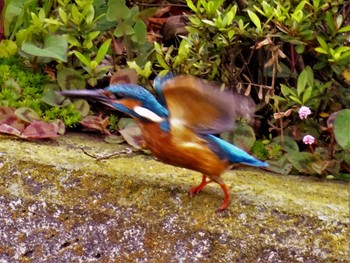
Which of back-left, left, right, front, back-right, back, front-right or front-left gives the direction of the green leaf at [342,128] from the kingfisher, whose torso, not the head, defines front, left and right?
back-right

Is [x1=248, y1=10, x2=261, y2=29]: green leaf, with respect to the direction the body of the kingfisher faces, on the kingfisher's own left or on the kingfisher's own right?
on the kingfisher's own right

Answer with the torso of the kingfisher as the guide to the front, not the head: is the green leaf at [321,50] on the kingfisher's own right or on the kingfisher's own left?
on the kingfisher's own right

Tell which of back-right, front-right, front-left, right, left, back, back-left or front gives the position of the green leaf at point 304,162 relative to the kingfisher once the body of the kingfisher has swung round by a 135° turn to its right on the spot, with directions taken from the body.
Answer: front

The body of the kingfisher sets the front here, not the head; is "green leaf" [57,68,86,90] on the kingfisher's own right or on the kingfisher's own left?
on the kingfisher's own right

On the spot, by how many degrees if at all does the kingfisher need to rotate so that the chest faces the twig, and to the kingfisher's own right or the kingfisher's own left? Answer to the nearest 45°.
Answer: approximately 45° to the kingfisher's own right

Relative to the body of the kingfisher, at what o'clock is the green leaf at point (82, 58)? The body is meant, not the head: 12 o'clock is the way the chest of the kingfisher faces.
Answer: The green leaf is roughly at 2 o'clock from the kingfisher.

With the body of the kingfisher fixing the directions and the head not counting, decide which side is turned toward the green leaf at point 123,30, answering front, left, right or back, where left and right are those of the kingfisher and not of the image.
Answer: right

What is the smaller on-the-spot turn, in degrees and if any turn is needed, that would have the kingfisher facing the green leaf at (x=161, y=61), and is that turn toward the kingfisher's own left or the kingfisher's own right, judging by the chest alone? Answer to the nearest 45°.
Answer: approximately 90° to the kingfisher's own right

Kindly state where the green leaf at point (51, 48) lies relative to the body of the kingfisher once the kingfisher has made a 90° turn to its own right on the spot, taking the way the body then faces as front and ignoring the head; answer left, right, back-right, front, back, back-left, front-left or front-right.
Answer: front-left

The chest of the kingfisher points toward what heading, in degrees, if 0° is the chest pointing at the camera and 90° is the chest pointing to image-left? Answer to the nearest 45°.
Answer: approximately 90°

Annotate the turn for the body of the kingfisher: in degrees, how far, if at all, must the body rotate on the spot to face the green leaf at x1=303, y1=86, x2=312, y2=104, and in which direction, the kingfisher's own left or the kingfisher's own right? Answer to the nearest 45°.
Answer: approximately 135° to the kingfisher's own right
